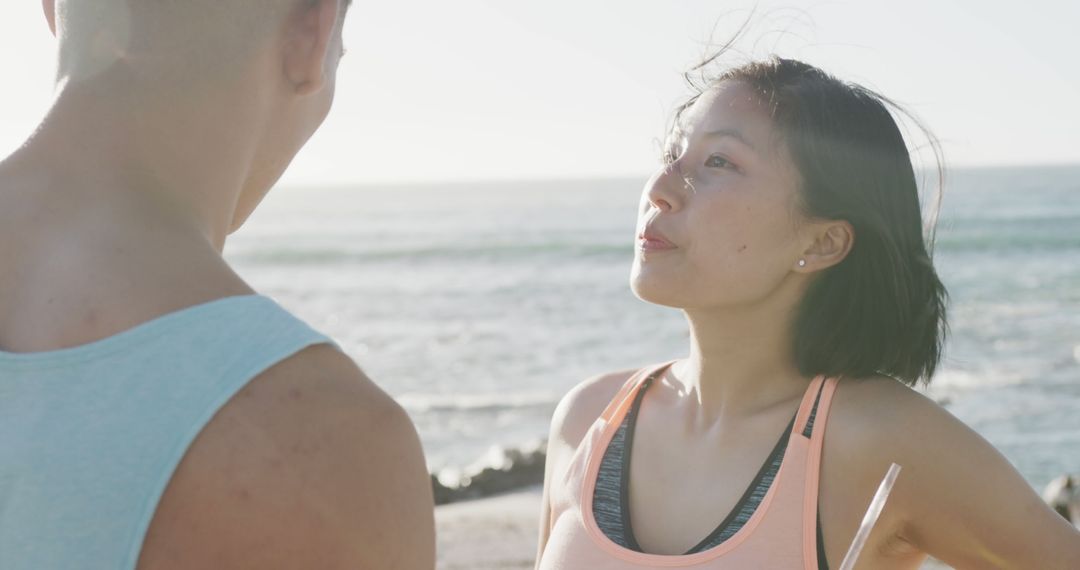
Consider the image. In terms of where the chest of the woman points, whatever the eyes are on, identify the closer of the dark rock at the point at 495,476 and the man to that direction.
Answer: the man

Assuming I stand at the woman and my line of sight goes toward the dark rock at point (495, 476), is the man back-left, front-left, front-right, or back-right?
back-left

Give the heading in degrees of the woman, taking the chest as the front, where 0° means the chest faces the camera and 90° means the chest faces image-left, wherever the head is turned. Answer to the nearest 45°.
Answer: approximately 45°

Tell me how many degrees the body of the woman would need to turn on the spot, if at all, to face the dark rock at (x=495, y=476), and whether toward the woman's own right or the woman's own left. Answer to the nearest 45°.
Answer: approximately 135° to the woman's own right

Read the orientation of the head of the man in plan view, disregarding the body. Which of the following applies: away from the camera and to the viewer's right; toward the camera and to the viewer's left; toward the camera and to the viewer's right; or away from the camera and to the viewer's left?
away from the camera and to the viewer's right
